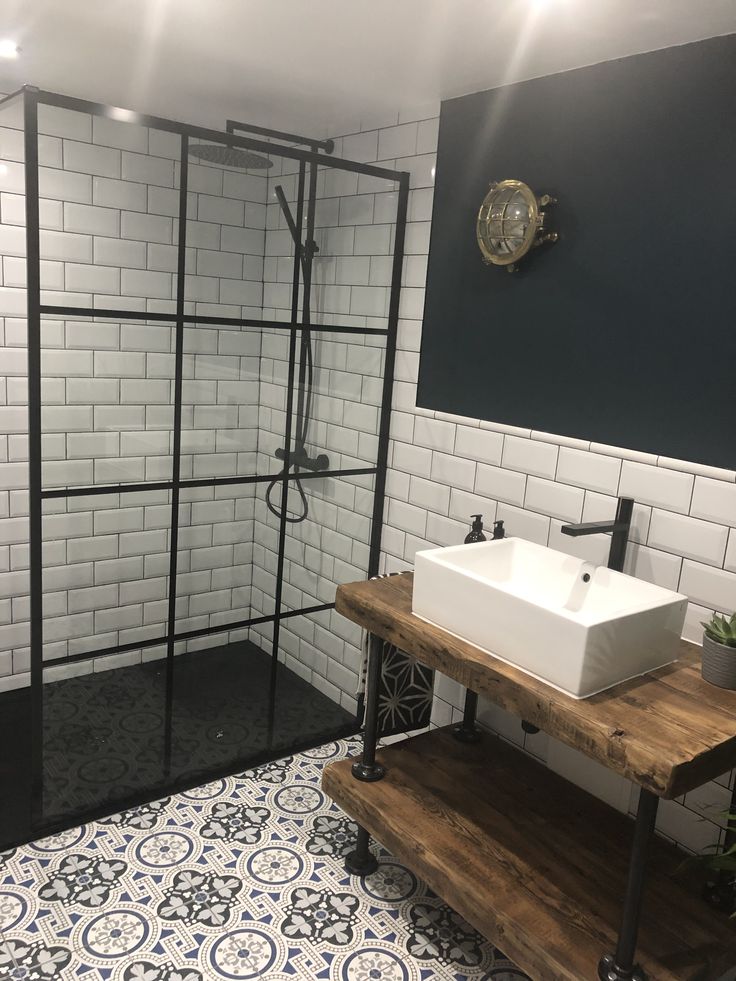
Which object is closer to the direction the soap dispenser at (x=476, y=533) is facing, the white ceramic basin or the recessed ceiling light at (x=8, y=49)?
the recessed ceiling light

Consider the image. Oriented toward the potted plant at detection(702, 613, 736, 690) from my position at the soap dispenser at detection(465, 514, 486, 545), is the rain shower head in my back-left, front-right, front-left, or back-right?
back-right

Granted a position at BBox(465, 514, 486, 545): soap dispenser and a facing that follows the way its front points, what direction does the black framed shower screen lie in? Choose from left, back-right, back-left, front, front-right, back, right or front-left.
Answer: front

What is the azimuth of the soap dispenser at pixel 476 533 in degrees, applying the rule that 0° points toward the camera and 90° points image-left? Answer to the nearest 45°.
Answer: approximately 90°

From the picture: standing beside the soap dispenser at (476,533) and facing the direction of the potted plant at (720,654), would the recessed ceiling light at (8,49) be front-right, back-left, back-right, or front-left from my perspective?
back-right

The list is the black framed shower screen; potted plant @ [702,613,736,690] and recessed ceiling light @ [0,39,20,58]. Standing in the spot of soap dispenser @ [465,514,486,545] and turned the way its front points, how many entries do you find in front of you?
2

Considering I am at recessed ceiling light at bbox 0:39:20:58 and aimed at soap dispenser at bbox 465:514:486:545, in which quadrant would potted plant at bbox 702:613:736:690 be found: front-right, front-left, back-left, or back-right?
front-right

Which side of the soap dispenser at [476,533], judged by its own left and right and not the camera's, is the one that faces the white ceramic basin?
left
